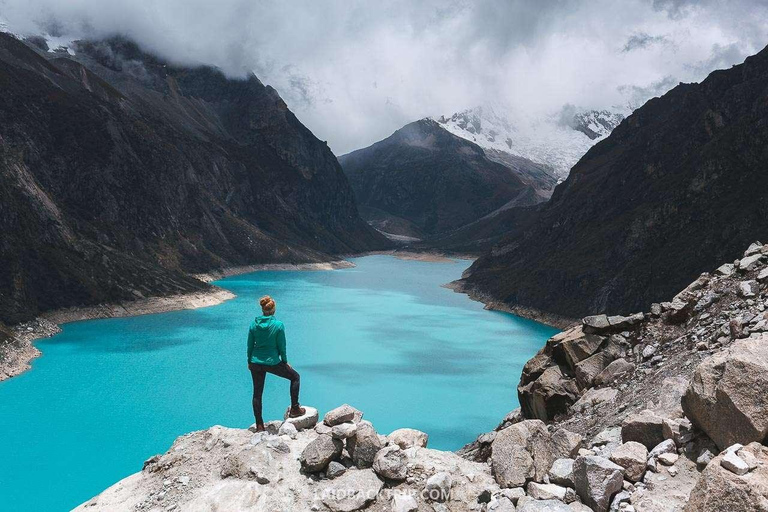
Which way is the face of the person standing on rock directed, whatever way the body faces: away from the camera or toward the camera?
away from the camera

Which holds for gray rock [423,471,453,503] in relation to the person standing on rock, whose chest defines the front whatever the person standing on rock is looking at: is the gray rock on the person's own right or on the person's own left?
on the person's own right

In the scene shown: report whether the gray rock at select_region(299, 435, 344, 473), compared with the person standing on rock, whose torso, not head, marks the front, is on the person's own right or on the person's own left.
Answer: on the person's own right

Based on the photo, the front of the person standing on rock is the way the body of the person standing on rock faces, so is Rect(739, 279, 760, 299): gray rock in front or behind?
in front

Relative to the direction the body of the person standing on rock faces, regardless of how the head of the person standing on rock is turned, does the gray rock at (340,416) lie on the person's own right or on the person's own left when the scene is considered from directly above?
on the person's own right

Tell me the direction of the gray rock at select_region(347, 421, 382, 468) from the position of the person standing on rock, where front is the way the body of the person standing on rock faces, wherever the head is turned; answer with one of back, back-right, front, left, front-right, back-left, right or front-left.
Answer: right

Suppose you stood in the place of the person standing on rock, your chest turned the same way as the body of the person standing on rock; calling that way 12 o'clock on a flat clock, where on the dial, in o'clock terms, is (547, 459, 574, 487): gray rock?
The gray rock is roughly at 3 o'clock from the person standing on rock.

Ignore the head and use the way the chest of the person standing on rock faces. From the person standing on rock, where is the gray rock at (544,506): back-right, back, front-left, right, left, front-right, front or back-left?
right

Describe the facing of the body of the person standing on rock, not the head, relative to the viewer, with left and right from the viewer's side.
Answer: facing away from the viewer and to the right of the viewer

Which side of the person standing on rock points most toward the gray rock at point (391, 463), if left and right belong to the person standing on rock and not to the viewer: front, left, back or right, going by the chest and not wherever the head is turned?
right

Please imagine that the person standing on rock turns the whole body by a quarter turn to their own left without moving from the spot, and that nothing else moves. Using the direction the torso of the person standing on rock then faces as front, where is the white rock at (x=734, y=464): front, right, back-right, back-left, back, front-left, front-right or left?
back

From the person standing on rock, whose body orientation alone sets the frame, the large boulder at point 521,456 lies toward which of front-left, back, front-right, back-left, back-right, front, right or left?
right

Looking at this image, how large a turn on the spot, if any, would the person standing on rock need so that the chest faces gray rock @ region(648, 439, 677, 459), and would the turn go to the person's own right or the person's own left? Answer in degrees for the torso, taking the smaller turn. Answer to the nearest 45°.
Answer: approximately 90° to the person's own right

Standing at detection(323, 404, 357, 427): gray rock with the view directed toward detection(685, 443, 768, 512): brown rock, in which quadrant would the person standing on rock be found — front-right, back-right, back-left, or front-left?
back-right
